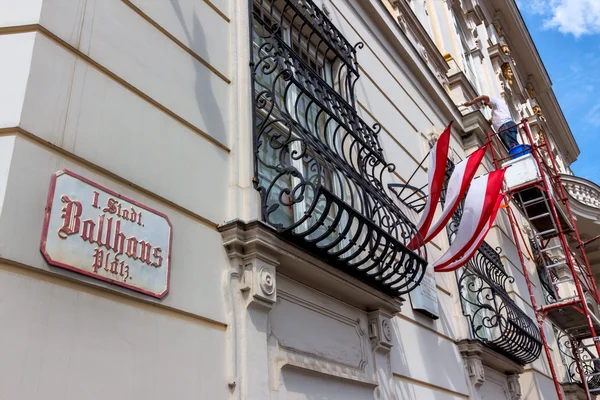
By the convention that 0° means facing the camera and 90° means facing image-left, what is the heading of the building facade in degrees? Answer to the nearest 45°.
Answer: approximately 315°

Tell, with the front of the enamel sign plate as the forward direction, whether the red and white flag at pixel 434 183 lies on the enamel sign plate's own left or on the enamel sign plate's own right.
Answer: on the enamel sign plate's own left

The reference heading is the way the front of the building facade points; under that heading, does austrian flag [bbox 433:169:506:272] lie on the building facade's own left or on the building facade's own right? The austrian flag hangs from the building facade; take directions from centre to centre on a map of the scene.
on the building facade's own left

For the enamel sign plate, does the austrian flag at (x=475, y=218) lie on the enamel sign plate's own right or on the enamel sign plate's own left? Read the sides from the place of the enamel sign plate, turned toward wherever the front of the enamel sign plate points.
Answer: on the enamel sign plate's own left
